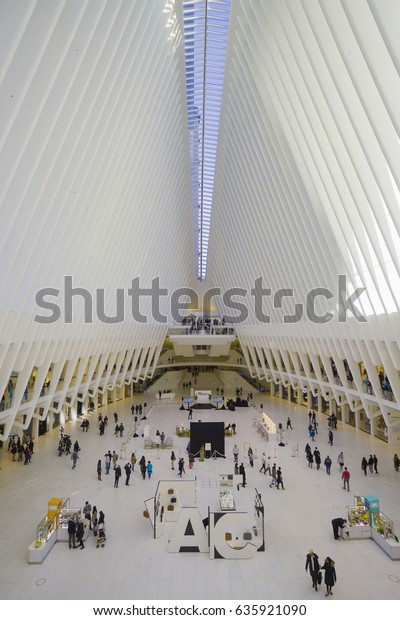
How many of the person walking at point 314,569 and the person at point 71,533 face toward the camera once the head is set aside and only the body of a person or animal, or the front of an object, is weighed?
1

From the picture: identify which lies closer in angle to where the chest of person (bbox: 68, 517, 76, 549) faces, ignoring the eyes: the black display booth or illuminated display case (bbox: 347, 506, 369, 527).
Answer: the black display booth

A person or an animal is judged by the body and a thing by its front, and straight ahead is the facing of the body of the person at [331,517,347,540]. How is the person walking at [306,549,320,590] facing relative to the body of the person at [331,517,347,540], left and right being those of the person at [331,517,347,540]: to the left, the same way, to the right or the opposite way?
to the right

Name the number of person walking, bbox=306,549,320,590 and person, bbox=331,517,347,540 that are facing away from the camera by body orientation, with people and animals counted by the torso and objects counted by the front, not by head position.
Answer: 0

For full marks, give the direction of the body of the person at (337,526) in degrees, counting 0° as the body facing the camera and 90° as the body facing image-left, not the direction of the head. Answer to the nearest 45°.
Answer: approximately 270°

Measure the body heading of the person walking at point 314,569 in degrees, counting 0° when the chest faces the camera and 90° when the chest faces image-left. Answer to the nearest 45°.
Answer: approximately 0°

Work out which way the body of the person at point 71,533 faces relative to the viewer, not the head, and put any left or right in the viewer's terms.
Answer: facing away from the viewer

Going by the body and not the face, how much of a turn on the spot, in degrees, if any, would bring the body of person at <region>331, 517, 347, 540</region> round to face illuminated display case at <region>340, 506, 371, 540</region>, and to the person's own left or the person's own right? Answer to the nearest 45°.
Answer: approximately 45° to the person's own left

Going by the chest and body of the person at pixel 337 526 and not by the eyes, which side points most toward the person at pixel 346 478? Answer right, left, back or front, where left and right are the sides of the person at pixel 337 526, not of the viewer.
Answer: left
